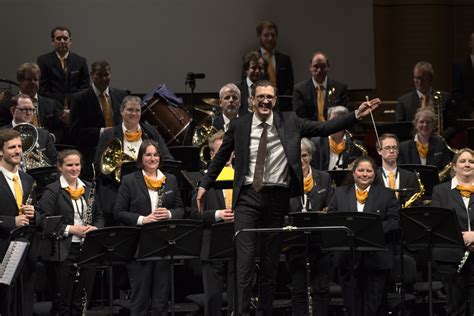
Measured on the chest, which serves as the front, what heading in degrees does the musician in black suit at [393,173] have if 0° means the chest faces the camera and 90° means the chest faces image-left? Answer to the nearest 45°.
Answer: approximately 0°

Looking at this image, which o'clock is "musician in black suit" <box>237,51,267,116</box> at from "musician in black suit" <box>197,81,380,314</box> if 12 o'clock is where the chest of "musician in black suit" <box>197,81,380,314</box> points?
"musician in black suit" <box>237,51,267,116</box> is roughly at 6 o'clock from "musician in black suit" <box>197,81,380,314</box>.

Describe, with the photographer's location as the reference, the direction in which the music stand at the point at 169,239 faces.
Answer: facing away from the viewer

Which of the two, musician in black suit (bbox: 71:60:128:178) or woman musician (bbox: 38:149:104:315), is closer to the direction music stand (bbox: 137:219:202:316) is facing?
the musician in black suit

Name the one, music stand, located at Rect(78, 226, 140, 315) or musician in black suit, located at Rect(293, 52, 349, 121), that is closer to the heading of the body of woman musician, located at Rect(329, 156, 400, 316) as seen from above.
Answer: the music stand

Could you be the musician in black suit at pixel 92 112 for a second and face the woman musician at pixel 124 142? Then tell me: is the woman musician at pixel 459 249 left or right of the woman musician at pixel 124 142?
left
